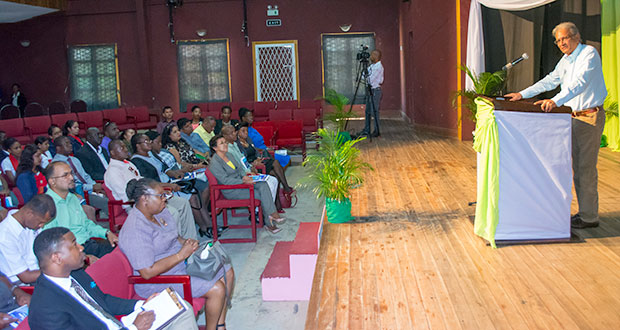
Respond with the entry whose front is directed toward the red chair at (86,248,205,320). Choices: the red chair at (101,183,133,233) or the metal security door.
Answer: the metal security door

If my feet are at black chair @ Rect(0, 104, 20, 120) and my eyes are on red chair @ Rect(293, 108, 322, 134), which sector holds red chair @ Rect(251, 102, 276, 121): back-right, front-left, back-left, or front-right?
front-left

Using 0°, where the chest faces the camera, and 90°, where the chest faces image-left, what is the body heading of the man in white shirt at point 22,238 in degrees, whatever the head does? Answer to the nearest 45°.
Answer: approximately 270°

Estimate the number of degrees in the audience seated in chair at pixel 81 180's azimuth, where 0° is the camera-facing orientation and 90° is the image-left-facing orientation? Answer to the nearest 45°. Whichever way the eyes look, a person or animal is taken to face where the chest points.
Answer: approximately 315°

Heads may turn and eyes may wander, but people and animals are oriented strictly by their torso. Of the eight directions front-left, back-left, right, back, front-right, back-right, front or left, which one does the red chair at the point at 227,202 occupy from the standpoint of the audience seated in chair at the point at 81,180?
front

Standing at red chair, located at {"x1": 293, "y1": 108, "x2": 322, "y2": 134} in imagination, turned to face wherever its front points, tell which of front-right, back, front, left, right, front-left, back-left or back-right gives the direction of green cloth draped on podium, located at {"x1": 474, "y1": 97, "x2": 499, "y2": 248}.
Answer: front-right

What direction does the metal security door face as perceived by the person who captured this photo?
facing the viewer

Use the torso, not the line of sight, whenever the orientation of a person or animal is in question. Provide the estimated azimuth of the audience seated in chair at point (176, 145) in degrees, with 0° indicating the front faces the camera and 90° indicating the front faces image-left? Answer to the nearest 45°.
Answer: approximately 315°

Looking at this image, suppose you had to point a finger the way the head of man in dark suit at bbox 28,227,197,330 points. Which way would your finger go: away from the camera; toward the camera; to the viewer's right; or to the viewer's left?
to the viewer's right

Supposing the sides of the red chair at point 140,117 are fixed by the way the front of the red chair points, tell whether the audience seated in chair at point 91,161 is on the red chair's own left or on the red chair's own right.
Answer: on the red chair's own right

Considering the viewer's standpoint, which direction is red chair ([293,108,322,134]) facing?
facing the viewer and to the right of the viewer

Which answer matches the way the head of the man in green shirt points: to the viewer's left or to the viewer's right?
to the viewer's right

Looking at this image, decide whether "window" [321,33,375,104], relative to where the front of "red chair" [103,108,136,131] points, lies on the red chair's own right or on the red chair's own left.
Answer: on the red chair's own left

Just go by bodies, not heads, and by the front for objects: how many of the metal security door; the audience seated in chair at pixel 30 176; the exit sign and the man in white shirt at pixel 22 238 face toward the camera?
2

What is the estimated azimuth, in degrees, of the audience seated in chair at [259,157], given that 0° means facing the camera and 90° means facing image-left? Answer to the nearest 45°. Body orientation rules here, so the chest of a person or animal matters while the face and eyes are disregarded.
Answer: approximately 315°
